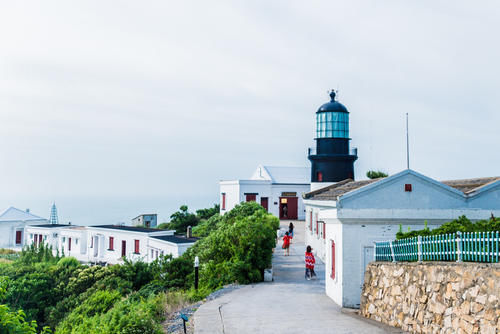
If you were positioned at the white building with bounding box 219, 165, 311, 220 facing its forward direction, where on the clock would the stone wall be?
The stone wall is roughly at 12 o'clock from the white building.

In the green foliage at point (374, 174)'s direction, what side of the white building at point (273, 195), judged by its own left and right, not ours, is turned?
left

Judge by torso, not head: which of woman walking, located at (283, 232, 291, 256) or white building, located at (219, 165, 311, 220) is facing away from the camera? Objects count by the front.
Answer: the woman walking

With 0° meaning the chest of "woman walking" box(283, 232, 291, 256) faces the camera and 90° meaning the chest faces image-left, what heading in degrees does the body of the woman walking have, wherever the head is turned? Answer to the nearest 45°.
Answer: approximately 180°

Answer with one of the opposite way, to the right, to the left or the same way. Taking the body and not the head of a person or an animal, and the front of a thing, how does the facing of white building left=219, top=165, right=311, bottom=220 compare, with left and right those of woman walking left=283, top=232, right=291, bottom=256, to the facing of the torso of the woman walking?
the opposite way
